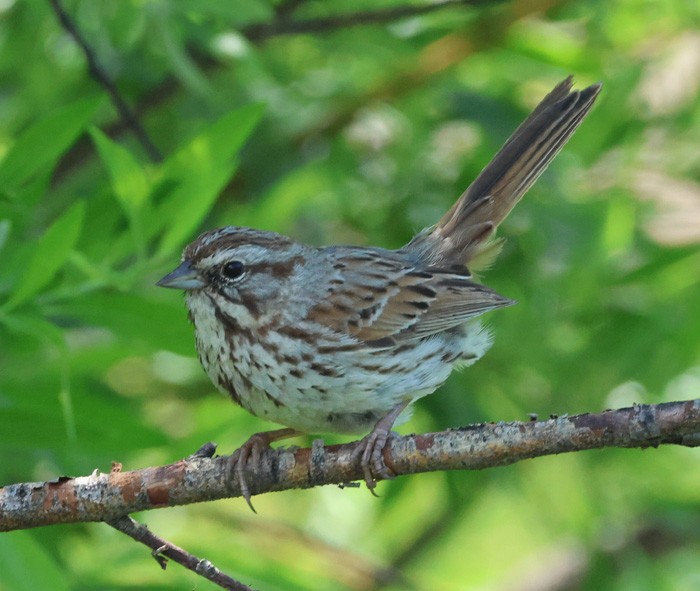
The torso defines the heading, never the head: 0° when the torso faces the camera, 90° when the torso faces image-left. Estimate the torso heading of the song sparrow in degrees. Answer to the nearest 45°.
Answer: approximately 90°

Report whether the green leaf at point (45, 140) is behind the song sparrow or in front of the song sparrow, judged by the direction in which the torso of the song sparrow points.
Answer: in front

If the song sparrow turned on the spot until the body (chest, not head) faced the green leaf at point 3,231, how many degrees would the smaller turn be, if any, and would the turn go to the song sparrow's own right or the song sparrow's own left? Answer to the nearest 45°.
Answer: approximately 45° to the song sparrow's own right

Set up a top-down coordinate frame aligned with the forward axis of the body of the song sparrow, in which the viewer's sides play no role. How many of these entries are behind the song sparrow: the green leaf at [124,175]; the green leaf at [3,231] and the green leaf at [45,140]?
0

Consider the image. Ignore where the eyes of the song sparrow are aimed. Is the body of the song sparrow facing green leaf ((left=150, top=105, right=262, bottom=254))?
no
